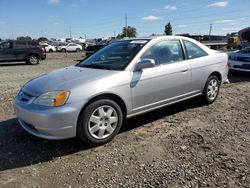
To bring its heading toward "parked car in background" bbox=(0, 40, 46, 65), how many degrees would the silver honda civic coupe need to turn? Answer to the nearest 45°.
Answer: approximately 90° to its right

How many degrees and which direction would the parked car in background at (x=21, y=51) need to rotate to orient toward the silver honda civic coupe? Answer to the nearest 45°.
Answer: approximately 90° to its left

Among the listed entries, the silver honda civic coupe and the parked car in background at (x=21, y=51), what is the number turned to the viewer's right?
0

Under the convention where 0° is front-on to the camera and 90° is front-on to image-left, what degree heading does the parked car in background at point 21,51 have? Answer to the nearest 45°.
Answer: approximately 90°

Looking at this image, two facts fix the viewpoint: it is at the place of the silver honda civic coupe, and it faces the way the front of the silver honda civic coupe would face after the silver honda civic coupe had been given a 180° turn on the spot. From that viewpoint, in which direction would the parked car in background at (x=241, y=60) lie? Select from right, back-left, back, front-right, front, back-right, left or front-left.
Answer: front

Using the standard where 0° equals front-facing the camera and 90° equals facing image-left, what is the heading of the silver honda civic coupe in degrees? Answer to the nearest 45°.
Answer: approximately 45°

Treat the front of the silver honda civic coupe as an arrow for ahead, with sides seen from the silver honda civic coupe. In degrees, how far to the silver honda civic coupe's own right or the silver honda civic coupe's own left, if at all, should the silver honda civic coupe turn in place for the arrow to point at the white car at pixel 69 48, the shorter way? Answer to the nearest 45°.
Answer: approximately 135° to the silver honda civic coupe's own right
